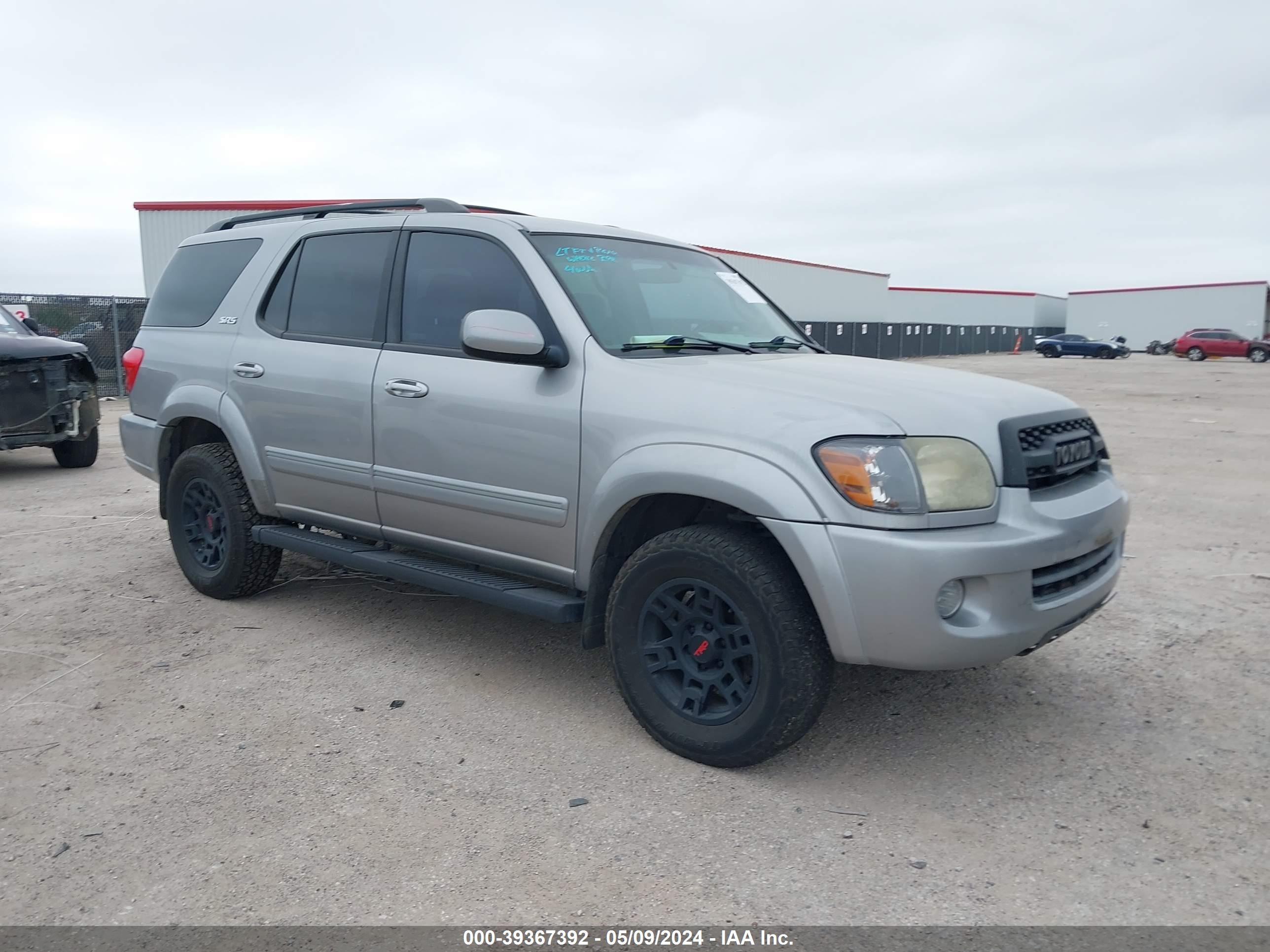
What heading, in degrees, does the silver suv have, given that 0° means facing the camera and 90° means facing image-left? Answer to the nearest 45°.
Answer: approximately 315°

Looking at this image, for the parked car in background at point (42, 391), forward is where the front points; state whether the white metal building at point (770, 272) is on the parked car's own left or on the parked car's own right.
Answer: on the parked car's own left

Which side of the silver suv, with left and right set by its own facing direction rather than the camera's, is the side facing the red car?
left

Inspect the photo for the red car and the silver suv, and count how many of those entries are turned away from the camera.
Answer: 0

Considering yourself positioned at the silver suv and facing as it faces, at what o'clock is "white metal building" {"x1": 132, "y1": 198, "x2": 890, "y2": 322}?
The white metal building is roughly at 8 o'clock from the silver suv.

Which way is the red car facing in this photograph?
to the viewer's right

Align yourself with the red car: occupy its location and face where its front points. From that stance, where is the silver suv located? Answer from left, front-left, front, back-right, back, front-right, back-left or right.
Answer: right
